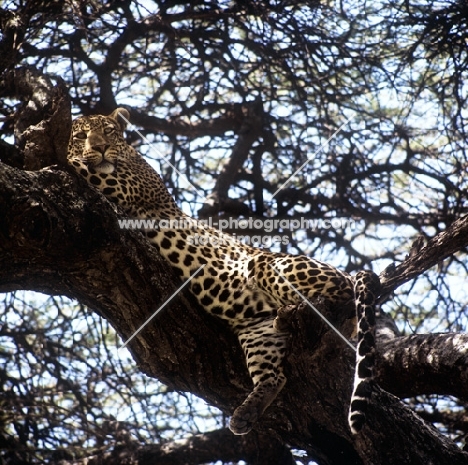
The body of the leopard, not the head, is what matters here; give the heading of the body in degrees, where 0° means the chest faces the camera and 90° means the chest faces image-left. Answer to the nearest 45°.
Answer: approximately 90°
